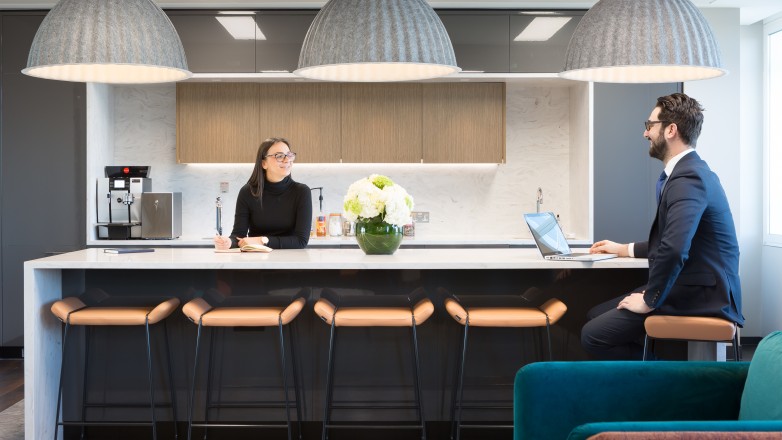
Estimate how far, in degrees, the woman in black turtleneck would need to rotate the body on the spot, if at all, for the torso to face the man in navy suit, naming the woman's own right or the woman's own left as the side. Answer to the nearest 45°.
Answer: approximately 45° to the woman's own left

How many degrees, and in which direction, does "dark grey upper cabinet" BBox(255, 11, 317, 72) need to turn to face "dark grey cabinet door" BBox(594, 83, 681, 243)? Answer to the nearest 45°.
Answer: approximately 90° to its left

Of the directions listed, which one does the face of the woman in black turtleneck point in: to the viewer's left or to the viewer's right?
to the viewer's right

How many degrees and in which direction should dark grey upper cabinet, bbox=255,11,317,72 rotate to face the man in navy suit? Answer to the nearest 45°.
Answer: approximately 45° to its left

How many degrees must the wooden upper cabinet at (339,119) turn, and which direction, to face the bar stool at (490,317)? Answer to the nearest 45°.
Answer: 0° — it already faces it

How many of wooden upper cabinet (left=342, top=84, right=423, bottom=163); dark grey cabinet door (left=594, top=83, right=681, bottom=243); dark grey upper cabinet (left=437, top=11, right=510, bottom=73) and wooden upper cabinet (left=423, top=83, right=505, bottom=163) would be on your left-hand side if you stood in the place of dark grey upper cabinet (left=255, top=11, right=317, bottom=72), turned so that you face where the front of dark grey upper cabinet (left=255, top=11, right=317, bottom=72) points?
4

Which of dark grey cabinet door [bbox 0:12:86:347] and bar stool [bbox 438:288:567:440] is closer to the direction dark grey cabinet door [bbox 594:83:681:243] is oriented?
the bar stool

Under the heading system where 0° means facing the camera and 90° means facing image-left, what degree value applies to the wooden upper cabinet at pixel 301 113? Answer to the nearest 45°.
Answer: approximately 0°

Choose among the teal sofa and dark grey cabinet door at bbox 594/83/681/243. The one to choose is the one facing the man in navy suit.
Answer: the dark grey cabinet door

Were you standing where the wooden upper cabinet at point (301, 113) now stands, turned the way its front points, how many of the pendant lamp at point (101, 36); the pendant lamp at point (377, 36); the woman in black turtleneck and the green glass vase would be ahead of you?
4

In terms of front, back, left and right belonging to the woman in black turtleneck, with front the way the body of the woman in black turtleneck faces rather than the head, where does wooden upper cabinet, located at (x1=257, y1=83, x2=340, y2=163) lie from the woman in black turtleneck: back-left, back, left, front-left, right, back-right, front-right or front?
back

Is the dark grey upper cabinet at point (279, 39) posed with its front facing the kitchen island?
yes

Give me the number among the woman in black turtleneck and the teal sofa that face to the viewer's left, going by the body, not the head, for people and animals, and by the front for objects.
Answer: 1

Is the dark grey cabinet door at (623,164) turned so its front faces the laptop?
yes
